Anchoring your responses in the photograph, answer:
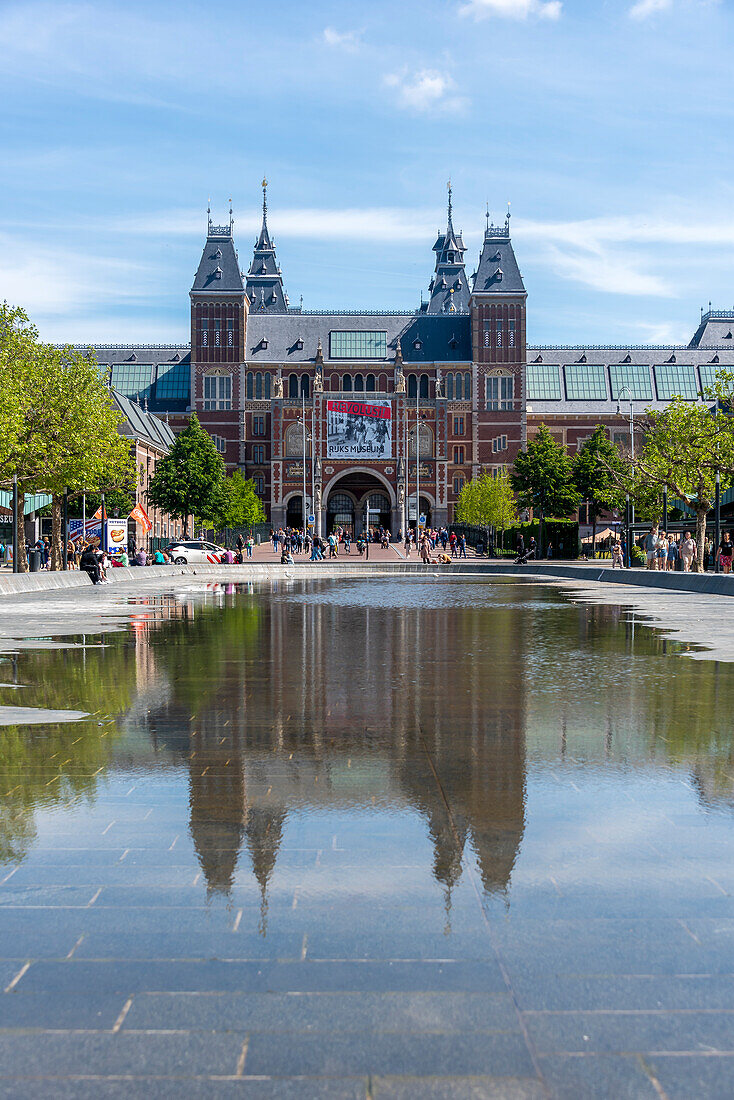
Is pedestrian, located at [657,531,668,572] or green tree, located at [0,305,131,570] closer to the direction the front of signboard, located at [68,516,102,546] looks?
the green tree

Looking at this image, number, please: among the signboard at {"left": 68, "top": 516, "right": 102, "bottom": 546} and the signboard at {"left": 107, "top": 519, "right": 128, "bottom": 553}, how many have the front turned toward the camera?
2

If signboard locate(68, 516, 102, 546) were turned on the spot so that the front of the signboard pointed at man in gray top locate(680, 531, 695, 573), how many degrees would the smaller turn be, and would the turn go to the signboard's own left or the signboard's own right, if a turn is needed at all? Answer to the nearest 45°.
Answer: approximately 45° to the signboard's own left

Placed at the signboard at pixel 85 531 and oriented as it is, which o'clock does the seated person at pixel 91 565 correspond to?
The seated person is roughly at 12 o'clock from the signboard.

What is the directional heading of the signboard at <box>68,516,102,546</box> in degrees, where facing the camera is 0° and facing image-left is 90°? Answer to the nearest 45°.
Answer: approximately 0°

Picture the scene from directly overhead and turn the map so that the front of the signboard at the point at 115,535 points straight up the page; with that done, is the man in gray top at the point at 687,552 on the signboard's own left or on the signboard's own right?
on the signboard's own left

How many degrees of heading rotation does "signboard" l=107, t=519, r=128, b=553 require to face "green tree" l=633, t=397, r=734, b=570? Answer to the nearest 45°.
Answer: approximately 45° to its left

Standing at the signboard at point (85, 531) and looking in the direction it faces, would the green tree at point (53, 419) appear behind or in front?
in front

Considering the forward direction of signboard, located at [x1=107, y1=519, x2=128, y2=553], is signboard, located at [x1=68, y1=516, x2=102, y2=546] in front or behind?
behind

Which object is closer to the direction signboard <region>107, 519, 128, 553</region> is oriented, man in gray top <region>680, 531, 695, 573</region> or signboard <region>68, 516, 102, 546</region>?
the man in gray top
